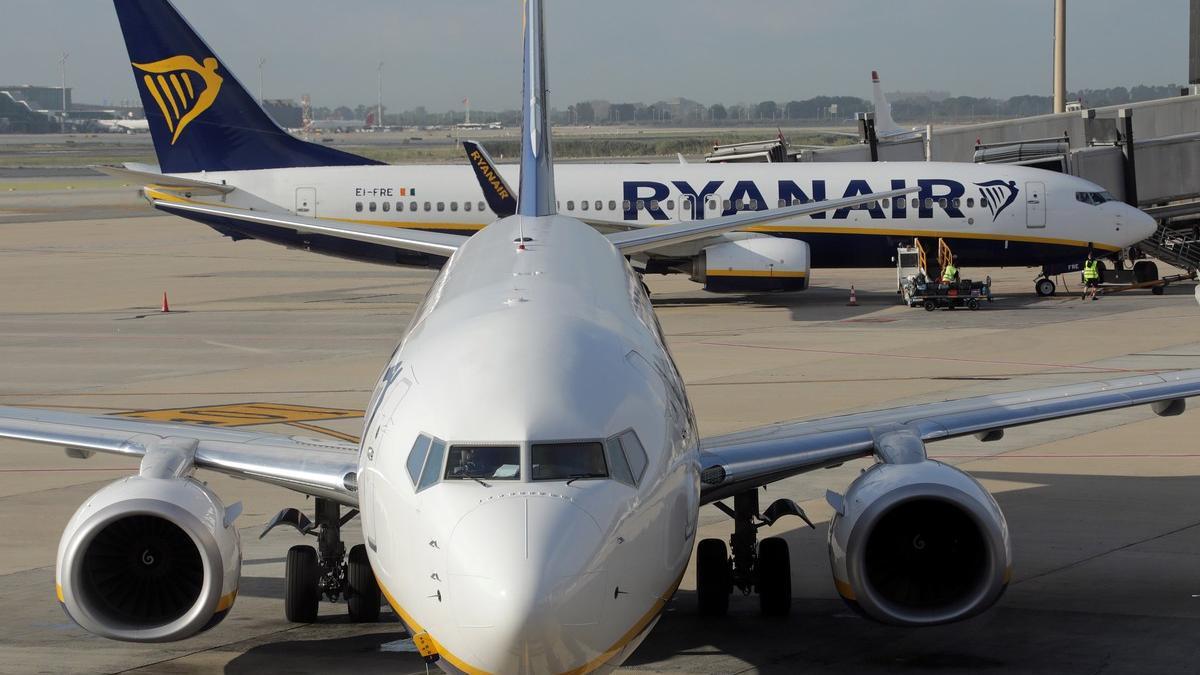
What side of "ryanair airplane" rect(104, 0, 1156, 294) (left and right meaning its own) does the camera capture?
right

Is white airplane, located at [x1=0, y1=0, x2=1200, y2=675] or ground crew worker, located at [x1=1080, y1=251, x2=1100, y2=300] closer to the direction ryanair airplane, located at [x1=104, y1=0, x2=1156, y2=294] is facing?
the ground crew worker

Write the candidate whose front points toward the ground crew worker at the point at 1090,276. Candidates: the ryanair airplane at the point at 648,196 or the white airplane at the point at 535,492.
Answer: the ryanair airplane

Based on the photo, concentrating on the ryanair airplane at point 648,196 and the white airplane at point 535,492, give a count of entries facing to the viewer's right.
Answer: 1

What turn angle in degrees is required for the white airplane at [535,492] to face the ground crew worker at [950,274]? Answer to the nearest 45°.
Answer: approximately 180°

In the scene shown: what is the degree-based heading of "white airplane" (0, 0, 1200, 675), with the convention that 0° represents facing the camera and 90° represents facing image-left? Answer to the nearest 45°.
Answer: approximately 0°

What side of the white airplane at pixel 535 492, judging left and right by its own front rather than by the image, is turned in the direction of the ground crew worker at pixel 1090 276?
back

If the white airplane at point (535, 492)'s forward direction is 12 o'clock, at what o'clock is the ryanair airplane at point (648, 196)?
The ryanair airplane is roughly at 6 o'clock from the white airplane.

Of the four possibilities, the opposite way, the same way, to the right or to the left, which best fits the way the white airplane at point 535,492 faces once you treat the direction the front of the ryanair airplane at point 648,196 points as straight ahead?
to the right

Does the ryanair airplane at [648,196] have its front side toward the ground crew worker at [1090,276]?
yes

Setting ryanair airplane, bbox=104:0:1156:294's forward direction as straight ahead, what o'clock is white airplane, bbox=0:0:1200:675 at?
The white airplane is roughly at 3 o'clock from the ryanair airplane.
